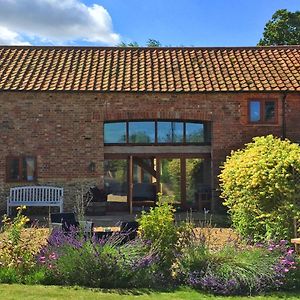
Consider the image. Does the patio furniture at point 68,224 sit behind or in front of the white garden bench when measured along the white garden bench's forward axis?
in front

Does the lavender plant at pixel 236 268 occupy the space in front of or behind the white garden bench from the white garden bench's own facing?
in front

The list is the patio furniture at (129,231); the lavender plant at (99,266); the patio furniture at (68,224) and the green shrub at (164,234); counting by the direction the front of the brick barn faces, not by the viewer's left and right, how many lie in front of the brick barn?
4

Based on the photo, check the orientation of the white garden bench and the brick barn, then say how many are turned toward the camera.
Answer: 2

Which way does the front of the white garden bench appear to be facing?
toward the camera

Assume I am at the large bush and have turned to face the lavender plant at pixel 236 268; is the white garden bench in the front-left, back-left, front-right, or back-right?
back-right

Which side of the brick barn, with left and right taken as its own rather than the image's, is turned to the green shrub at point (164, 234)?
front

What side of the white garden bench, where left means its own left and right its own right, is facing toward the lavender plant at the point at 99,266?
front

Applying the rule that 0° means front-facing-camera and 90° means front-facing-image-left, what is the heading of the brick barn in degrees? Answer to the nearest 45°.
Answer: approximately 0°

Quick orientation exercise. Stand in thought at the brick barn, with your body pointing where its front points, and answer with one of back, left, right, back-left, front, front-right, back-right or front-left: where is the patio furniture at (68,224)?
front
